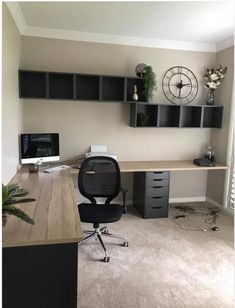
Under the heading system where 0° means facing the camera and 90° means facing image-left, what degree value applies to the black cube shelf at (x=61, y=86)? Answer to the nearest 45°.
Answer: approximately 0°

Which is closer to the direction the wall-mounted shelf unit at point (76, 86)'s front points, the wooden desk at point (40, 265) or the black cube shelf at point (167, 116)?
the wooden desk

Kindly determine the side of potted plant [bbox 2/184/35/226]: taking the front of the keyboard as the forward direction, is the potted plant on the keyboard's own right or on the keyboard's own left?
on the keyboard's own right

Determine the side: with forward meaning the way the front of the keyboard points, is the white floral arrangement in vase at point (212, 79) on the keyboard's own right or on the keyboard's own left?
on the keyboard's own left

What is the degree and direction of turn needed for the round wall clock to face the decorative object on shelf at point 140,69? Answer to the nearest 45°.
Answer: approximately 45° to its right

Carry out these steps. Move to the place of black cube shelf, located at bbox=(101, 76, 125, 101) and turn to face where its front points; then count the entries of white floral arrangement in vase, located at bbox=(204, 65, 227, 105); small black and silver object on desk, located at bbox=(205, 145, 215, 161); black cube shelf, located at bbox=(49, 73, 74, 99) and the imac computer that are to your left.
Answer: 2

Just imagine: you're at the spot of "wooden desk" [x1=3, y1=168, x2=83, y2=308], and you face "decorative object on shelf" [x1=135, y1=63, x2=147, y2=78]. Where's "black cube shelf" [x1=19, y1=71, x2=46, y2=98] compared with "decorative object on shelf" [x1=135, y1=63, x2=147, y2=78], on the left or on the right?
left

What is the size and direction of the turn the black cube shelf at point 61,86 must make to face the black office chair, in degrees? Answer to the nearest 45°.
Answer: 0° — it already faces it

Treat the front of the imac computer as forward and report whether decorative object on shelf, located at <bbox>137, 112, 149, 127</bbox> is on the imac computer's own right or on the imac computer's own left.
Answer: on the imac computer's own left
